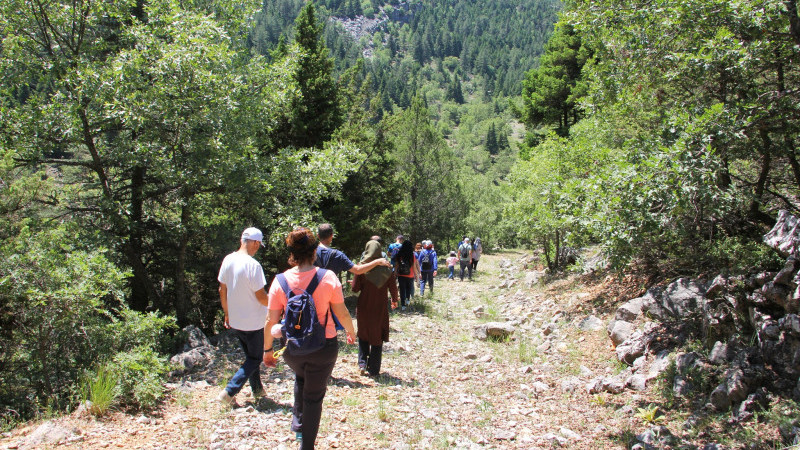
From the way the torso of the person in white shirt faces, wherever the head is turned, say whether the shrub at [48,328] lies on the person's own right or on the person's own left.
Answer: on the person's own left

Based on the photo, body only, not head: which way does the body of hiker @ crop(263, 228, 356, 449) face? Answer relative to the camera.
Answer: away from the camera

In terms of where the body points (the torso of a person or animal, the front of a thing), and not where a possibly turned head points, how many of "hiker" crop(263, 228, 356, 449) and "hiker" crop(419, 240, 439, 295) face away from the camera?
2

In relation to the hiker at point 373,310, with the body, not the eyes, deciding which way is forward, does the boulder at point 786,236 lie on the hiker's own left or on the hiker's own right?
on the hiker's own right

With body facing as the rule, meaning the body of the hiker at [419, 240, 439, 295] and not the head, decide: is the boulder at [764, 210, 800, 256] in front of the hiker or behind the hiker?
behind

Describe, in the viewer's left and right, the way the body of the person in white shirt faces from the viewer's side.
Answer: facing away from the viewer and to the right of the viewer

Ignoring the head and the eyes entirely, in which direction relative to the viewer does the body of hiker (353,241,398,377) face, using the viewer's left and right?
facing away from the viewer

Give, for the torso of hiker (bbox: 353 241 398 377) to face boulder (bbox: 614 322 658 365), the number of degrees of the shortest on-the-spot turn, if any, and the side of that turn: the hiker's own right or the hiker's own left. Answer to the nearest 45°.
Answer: approximately 90° to the hiker's own right

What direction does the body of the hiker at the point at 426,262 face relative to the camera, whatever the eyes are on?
away from the camera

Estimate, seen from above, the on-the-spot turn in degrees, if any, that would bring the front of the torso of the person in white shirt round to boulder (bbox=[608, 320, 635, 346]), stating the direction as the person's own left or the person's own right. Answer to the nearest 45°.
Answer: approximately 45° to the person's own right

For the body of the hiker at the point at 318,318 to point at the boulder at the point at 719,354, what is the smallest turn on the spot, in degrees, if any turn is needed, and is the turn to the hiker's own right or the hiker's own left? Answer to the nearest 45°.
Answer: approximately 90° to the hiker's own right
